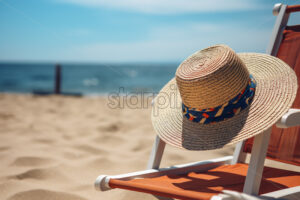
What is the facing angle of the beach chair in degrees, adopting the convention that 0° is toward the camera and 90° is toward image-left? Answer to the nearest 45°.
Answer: approximately 45°
